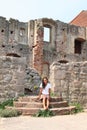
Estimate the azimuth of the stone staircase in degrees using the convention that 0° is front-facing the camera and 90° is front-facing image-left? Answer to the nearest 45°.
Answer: approximately 0°

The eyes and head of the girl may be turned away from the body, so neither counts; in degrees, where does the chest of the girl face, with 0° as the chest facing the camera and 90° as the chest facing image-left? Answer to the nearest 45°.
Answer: approximately 0°
